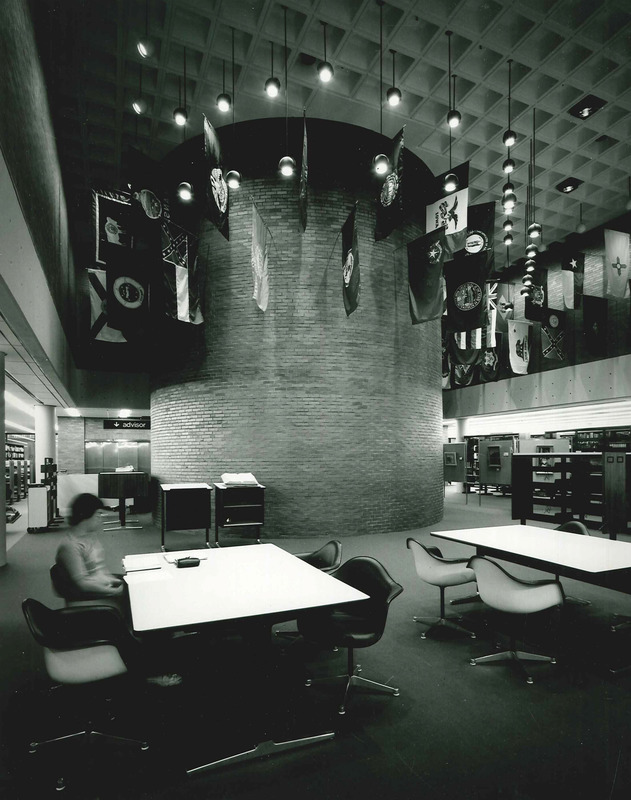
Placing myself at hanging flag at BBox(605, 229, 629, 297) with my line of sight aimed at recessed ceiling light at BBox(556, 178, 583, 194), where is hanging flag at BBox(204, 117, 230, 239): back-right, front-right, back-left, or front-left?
back-left

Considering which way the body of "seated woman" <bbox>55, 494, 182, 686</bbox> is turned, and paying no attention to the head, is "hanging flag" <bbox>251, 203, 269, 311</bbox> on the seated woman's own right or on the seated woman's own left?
on the seated woman's own left

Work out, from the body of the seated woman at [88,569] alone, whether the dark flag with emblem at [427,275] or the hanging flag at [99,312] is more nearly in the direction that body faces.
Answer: the dark flag with emblem

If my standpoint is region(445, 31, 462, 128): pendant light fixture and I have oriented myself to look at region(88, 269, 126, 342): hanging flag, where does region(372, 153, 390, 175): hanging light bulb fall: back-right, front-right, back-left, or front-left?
front-left

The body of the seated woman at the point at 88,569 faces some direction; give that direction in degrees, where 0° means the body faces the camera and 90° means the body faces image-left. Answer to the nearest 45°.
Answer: approximately 270°

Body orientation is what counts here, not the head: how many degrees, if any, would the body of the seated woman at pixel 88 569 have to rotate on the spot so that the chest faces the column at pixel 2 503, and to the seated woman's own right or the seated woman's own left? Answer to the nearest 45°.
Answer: approximately 90° to the seated woman's own left

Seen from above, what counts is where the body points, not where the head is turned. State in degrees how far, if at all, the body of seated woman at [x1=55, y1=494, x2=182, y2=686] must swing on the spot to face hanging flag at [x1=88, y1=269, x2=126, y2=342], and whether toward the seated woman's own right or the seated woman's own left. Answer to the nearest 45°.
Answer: approximately 90° to the seated woman's own left

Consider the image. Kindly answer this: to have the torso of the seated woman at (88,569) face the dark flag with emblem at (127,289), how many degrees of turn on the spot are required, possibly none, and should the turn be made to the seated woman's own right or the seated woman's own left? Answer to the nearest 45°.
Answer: approximately 90° to the seated woman's own left

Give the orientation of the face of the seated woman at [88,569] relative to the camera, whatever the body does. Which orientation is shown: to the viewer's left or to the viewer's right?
to the viewer's right

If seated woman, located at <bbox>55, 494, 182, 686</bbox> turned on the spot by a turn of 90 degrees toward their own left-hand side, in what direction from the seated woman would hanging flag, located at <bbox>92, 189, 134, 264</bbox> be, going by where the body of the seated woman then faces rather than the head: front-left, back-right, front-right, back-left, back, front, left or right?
front

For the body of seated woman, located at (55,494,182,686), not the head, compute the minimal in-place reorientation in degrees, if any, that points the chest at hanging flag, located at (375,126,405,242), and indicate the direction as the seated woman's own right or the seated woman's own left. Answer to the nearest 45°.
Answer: approximately 45° to the seated woman's own left
